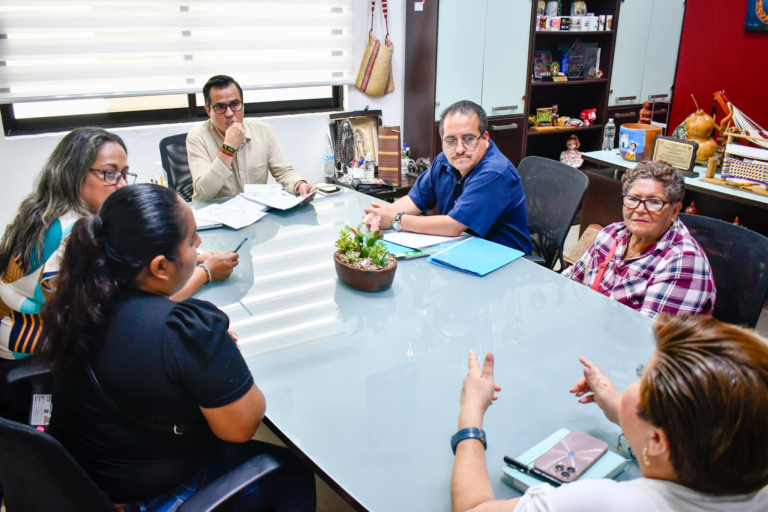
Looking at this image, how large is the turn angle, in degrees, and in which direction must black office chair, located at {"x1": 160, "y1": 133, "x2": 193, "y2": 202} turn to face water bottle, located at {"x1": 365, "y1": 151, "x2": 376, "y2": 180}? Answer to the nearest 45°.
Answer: approximately 90° to its left

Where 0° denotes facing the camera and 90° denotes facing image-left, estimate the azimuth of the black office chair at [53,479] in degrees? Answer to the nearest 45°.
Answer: approximately 225°

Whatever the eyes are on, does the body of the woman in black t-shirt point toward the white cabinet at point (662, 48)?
yes

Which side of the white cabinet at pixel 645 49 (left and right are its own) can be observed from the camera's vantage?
front

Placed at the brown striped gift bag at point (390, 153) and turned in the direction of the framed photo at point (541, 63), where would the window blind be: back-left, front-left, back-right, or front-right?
back-left

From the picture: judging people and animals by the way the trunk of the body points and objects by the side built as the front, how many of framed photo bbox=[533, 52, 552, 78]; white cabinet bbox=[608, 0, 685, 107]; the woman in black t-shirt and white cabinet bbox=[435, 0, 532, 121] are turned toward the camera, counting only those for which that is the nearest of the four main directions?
3

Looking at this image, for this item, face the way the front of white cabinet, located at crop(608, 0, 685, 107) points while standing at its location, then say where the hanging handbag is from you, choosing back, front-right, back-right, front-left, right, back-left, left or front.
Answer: front-right

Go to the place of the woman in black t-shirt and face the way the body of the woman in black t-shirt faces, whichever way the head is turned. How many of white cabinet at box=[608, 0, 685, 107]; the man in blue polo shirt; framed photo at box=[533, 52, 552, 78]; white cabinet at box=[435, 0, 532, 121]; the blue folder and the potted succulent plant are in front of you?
6

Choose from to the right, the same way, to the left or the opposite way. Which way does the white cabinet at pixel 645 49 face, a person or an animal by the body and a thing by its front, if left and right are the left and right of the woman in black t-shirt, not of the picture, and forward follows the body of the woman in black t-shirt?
the opposite way

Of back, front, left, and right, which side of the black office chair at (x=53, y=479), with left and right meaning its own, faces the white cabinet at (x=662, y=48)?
front

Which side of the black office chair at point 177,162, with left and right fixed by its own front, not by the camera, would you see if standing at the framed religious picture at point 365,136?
left

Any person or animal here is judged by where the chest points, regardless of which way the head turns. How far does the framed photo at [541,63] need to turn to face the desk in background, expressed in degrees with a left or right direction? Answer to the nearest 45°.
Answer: approximately 45° to its left

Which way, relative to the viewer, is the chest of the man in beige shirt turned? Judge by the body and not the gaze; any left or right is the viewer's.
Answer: facing the viewer and to the right of the viewer

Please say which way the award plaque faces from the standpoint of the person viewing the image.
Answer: facing the viewer and to the left of the viewer
